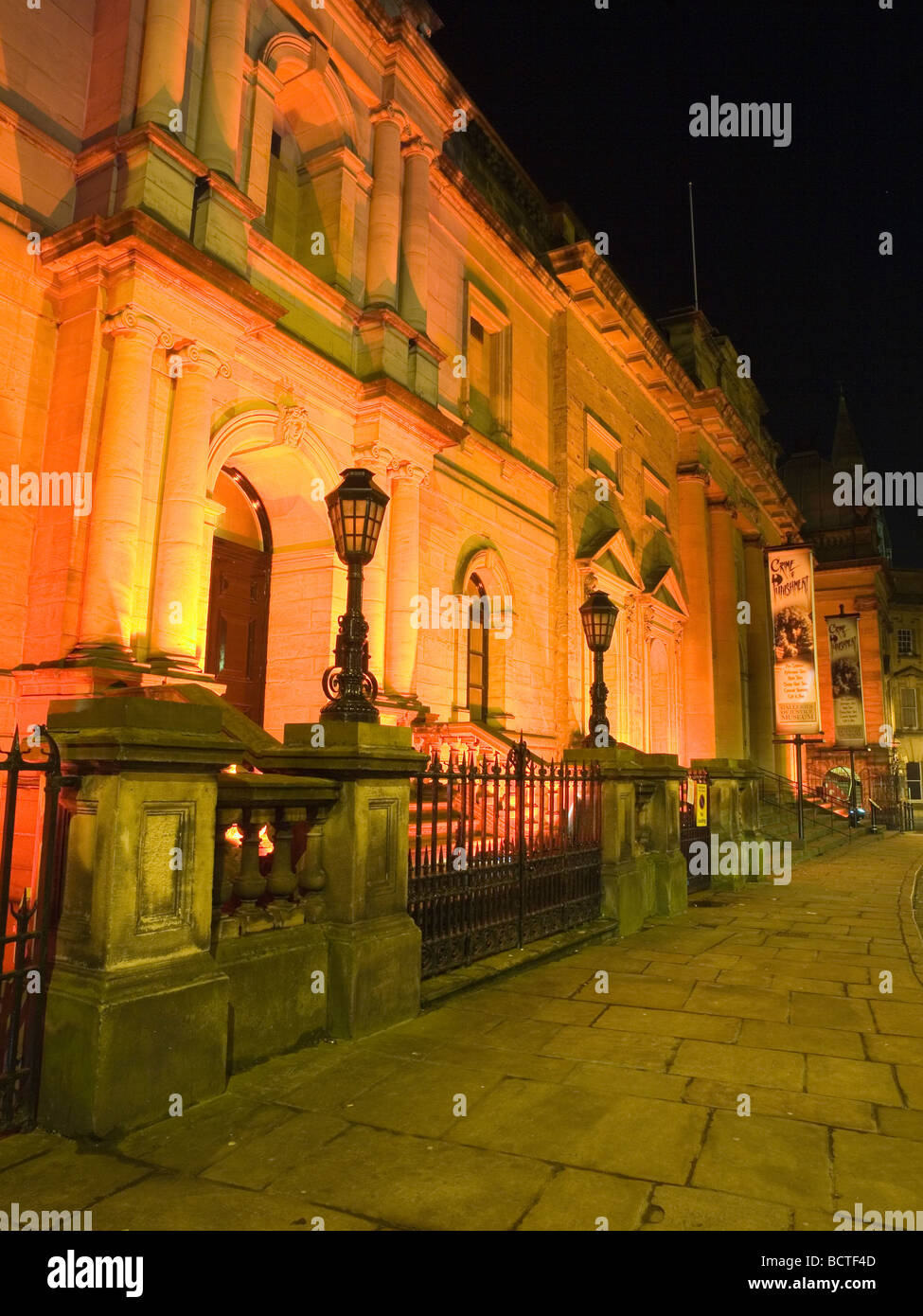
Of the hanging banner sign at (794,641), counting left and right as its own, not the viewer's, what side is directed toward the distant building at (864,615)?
back

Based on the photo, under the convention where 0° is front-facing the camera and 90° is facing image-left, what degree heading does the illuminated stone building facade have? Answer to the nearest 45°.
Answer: approximately 315°

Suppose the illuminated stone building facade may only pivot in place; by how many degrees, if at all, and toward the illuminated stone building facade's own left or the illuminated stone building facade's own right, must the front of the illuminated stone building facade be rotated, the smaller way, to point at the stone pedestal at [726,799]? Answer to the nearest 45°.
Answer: approximately 45° to the illuminated stone building facade's own left

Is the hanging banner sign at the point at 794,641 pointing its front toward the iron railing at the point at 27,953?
yes

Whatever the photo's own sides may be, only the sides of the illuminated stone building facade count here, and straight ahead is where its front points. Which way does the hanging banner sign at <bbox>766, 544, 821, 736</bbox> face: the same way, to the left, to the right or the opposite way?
to the right

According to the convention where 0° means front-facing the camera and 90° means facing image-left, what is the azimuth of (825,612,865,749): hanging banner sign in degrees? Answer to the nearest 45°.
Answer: approximately 0°

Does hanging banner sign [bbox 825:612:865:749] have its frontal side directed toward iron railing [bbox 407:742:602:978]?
yes

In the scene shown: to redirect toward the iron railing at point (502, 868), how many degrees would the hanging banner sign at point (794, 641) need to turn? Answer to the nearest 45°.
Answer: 0° — it already faces it
